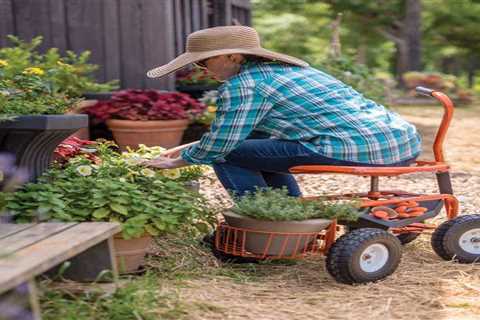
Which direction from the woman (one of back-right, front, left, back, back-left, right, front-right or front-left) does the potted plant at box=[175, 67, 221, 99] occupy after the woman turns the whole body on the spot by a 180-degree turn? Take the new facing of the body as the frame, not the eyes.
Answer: left

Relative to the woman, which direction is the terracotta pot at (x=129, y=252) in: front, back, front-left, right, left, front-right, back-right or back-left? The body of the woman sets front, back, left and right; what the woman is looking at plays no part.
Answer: front-left

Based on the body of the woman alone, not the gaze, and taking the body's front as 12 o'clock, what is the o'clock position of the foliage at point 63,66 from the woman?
The foliage is roughly at 2 o'clock from the woman.

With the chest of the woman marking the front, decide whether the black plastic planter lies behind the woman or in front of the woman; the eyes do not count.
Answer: in front

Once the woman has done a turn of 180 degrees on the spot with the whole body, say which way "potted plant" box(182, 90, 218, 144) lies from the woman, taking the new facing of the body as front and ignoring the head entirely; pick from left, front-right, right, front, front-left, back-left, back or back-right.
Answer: left

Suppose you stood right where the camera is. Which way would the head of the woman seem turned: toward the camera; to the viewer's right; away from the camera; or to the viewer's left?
to the viewer's left

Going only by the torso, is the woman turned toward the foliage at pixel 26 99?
yes

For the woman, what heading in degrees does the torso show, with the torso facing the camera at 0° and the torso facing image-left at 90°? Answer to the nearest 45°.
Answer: approximately 90°

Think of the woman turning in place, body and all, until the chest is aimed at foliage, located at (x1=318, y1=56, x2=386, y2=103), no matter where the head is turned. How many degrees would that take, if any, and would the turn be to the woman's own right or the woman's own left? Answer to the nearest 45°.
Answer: approximately 90° to the woman's own right

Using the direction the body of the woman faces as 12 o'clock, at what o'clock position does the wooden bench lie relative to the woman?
The wooden bench is roughly at 10 o'clock from the woman.

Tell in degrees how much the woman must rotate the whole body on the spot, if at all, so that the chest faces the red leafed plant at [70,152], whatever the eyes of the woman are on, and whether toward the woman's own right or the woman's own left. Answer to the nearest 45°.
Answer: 0° — they already face it
